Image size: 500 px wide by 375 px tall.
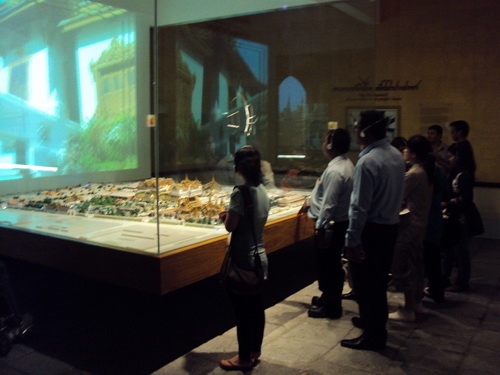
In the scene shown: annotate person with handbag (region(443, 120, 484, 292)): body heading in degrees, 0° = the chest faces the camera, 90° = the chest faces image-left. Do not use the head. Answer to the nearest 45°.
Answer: approximately 90°

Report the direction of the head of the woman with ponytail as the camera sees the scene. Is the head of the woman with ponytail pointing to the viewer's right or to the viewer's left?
to the viewer's left

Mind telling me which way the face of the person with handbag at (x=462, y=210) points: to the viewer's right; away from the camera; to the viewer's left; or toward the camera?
to the viewer's left

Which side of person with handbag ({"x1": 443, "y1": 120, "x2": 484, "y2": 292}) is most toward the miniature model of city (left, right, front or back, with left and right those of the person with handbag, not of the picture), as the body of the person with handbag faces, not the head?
front

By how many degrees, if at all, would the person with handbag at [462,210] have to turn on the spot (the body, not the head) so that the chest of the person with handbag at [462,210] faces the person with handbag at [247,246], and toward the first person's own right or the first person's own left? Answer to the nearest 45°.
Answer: approximately 45° to the first person's own left

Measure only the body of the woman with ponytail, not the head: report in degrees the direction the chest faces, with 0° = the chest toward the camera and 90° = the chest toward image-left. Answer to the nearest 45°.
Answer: approximately 90°

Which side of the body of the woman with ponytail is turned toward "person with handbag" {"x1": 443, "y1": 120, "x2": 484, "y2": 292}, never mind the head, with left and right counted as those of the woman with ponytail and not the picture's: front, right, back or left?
right

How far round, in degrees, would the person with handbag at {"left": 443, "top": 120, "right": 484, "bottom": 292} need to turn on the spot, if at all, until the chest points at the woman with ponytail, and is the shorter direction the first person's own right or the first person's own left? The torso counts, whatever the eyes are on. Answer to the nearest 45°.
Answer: approximately 90° to the first person's own left

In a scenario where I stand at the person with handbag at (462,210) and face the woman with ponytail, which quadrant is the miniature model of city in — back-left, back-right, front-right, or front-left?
front-right

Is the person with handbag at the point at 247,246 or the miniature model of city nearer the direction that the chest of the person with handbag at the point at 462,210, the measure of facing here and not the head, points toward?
the miniature model of city
